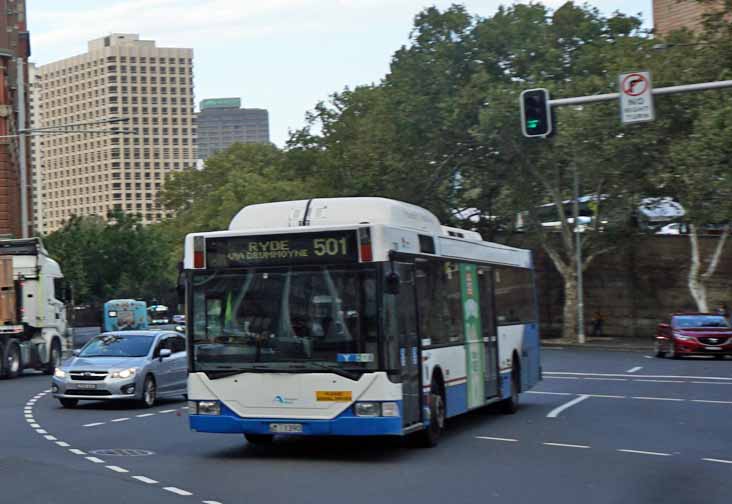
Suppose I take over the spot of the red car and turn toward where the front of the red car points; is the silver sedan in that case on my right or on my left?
on my right

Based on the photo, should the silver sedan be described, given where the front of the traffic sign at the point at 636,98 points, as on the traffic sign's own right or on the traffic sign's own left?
on the traffic sign's own right

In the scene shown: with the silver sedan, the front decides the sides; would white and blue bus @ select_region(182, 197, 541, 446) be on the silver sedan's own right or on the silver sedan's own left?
on the silver sedan's own left

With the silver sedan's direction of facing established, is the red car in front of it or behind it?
behind

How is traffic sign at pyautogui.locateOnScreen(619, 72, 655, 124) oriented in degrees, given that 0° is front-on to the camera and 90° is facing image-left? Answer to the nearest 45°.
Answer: approximately 0°

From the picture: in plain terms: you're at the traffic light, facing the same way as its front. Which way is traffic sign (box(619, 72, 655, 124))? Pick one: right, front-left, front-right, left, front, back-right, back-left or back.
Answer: left

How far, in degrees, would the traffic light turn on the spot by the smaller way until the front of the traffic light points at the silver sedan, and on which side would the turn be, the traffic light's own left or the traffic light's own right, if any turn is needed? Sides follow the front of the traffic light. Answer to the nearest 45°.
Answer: approximately 90° to the traffic light's own right

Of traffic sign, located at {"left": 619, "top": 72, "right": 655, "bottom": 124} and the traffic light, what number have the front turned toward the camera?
2
